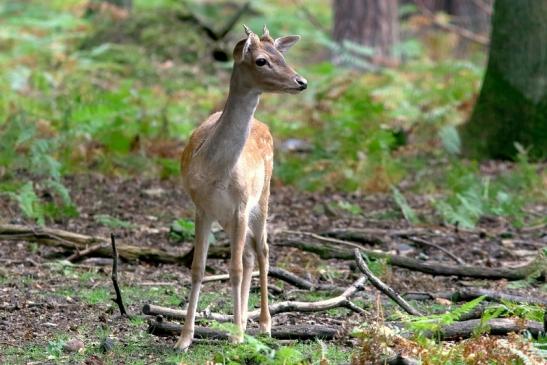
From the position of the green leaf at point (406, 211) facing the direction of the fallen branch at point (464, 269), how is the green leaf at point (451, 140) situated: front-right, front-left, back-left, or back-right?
back-left

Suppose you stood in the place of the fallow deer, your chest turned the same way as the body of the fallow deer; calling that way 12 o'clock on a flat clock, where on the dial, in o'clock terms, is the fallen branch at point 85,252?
The fallen branch is roughly at 5 o'clock from the fallow deer.

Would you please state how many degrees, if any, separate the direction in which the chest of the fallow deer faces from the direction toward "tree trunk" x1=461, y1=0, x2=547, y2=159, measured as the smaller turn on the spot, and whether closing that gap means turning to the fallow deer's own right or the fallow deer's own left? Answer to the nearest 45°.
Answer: approximately 135° to the fallow deer's own left

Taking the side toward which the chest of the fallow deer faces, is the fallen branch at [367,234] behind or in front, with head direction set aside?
behind

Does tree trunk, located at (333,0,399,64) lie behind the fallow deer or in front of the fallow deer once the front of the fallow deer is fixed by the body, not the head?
behind

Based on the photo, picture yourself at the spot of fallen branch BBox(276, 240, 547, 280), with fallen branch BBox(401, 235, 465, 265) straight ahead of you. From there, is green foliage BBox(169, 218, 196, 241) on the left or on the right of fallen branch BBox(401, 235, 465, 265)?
left

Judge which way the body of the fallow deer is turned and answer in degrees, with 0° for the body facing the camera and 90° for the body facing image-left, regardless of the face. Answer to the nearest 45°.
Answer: approximately 0°

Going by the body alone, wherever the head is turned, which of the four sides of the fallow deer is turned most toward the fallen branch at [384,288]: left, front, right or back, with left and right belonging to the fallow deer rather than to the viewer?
left

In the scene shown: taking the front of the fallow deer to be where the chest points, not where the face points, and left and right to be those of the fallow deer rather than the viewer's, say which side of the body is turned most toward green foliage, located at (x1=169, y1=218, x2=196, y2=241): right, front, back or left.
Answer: back

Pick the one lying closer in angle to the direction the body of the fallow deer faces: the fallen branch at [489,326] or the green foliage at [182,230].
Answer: the fallen branch

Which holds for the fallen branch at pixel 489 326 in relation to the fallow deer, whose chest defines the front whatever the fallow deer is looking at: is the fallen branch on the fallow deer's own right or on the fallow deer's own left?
on the fallow deer's own left
